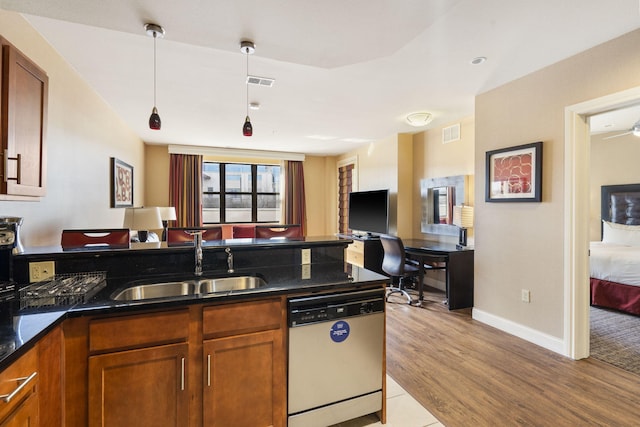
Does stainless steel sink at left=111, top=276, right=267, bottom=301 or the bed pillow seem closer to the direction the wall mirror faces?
the stainless steel sink

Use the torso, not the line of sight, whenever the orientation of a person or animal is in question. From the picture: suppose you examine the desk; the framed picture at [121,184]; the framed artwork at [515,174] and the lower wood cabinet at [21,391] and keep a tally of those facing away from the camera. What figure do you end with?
0

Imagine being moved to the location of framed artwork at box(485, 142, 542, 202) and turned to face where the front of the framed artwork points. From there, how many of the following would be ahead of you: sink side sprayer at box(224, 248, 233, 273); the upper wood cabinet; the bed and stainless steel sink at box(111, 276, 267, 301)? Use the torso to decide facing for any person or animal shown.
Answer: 3

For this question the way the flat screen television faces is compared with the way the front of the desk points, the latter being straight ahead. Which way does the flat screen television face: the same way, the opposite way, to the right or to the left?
the same way

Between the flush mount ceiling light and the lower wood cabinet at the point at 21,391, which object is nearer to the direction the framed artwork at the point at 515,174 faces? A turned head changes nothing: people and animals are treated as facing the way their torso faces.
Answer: the lower wood cabinet

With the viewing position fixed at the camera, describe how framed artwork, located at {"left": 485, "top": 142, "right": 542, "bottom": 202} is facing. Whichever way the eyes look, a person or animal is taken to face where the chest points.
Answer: facing the viewer and to the left of the viewer

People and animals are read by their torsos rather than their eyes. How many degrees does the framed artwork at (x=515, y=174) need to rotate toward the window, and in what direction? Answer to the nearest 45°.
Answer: approximately 45° to its right

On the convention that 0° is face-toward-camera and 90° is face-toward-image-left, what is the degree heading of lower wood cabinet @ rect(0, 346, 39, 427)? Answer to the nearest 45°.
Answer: approximately 315°

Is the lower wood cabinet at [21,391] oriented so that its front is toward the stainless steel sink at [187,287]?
no

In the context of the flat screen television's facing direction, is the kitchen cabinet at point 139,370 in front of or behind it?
in front

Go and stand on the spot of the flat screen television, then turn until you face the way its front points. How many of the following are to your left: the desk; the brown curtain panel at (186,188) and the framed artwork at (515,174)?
2

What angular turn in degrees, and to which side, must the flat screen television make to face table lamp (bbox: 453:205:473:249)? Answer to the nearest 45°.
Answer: approximately 90° to its left

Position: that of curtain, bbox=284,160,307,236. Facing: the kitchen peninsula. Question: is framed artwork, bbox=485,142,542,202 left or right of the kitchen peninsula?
left

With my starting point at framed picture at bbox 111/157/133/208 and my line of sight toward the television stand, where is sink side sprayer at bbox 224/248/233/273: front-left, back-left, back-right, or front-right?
front-right
